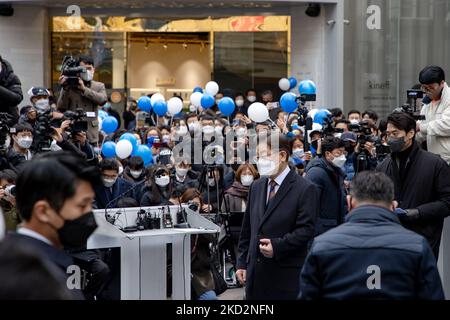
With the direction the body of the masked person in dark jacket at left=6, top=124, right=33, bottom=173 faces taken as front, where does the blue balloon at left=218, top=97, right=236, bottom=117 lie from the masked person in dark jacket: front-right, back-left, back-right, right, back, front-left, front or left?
left

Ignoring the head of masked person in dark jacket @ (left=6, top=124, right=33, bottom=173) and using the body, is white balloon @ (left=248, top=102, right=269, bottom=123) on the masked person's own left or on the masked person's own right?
on the masked person's own left

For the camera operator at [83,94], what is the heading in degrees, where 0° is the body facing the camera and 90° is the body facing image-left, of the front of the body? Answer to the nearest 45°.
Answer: approximately 0°

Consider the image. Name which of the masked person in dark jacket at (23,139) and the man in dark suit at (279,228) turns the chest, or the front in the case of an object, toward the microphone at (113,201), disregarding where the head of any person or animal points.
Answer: the masked person in dark jacket

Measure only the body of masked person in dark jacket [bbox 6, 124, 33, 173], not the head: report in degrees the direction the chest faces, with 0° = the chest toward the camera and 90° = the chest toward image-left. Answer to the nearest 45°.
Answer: approximately 315°

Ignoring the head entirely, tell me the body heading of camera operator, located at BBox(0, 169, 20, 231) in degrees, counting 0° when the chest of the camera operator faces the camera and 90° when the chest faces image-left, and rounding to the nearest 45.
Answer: approximately 315°

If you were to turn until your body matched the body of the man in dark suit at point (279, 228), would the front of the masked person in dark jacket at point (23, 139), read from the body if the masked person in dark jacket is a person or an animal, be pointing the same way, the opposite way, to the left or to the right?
to the left
